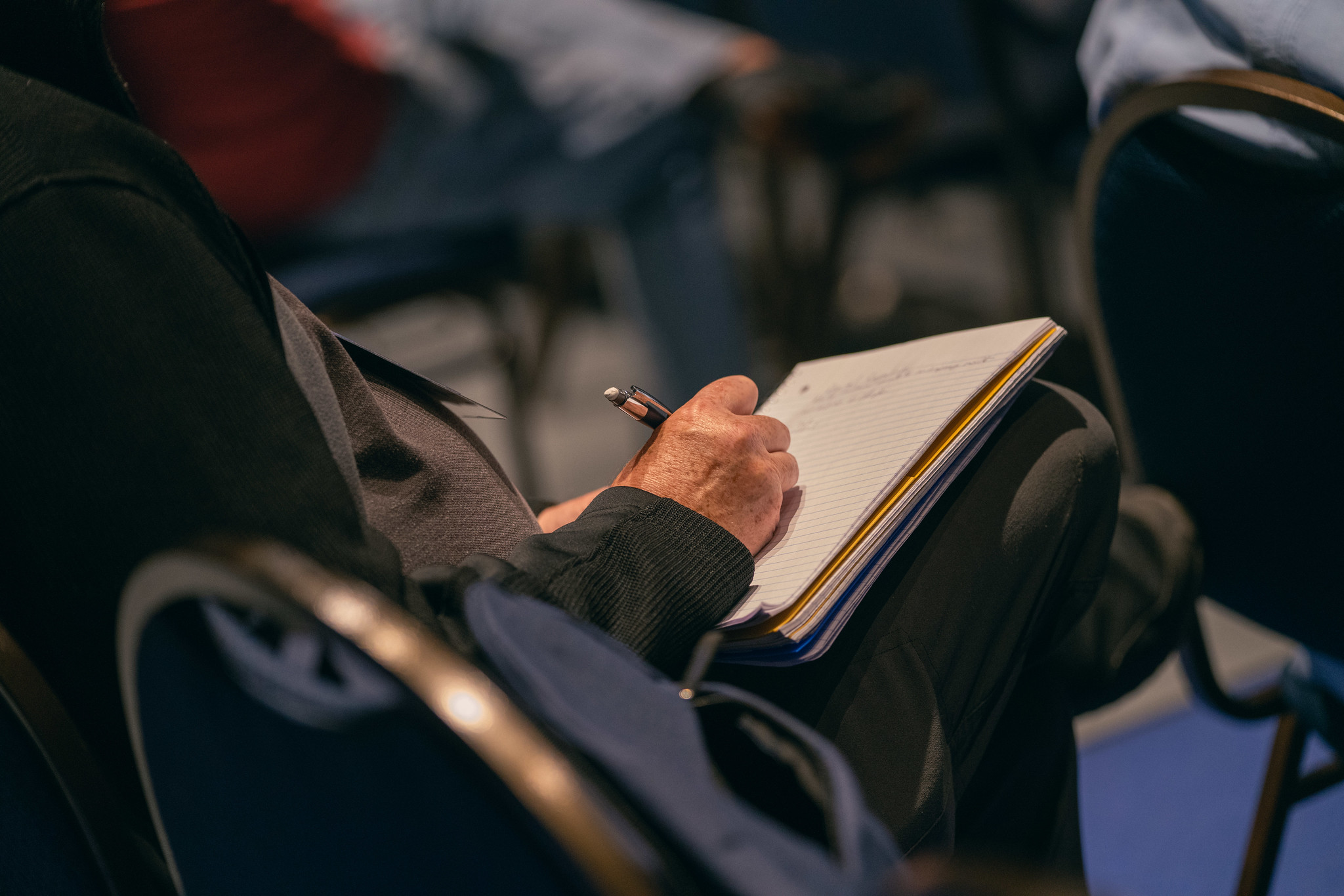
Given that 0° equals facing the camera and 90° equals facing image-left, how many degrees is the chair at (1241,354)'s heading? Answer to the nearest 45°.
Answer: approximately 225°

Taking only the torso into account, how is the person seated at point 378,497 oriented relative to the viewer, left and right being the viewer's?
facing to the right of the viewer

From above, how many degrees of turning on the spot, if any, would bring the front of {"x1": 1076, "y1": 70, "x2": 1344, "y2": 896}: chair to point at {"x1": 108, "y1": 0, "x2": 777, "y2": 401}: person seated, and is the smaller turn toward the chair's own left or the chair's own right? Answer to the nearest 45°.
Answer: approximately 90° to the chair's own left

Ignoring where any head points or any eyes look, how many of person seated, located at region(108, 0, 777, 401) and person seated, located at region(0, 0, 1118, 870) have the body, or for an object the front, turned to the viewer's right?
2

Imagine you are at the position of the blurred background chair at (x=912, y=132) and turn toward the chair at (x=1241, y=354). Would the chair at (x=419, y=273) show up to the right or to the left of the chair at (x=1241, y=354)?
right

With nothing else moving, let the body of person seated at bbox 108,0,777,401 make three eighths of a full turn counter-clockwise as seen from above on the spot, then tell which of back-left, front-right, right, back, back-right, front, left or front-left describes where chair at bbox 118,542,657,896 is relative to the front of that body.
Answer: back-left

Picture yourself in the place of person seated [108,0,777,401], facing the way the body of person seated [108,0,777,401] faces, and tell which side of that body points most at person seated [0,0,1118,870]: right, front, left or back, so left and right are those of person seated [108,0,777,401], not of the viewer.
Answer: right

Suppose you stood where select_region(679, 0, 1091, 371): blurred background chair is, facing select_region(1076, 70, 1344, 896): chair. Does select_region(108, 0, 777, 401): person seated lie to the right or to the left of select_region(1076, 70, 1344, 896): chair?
right

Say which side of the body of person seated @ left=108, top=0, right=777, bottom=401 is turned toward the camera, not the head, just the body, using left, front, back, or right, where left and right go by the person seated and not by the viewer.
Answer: right

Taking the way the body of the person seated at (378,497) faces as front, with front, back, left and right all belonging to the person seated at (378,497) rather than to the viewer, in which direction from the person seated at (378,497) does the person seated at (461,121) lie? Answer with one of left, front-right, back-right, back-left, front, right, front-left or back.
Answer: left
